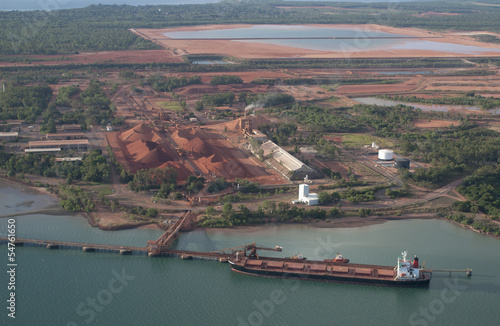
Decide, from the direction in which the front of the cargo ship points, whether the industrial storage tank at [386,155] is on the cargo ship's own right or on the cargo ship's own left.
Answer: on the cargo ship's own right

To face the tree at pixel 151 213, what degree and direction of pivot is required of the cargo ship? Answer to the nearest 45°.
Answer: approximately 45° to its right

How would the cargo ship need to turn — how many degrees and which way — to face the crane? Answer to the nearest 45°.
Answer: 0° — it already faces it

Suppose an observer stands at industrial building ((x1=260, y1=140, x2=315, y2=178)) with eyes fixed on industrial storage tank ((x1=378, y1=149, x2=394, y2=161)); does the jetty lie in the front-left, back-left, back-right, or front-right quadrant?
back-right

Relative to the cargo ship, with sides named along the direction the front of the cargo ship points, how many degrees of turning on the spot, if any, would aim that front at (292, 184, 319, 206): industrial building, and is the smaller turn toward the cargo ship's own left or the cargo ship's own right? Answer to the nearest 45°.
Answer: approximately 90° to the cargo ship's own right

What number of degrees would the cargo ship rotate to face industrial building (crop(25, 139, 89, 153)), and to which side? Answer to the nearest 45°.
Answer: approximately 45° to its right

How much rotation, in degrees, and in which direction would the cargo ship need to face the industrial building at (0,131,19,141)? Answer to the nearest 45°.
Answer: approximately 45° to its right

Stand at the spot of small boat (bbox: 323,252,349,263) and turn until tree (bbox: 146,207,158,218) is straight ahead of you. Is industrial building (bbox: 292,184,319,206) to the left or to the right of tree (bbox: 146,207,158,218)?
right

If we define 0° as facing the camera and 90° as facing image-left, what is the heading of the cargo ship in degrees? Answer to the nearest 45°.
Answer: approximately 90°

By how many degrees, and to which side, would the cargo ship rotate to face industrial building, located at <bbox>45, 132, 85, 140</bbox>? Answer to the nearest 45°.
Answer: approximately 45° to its right
